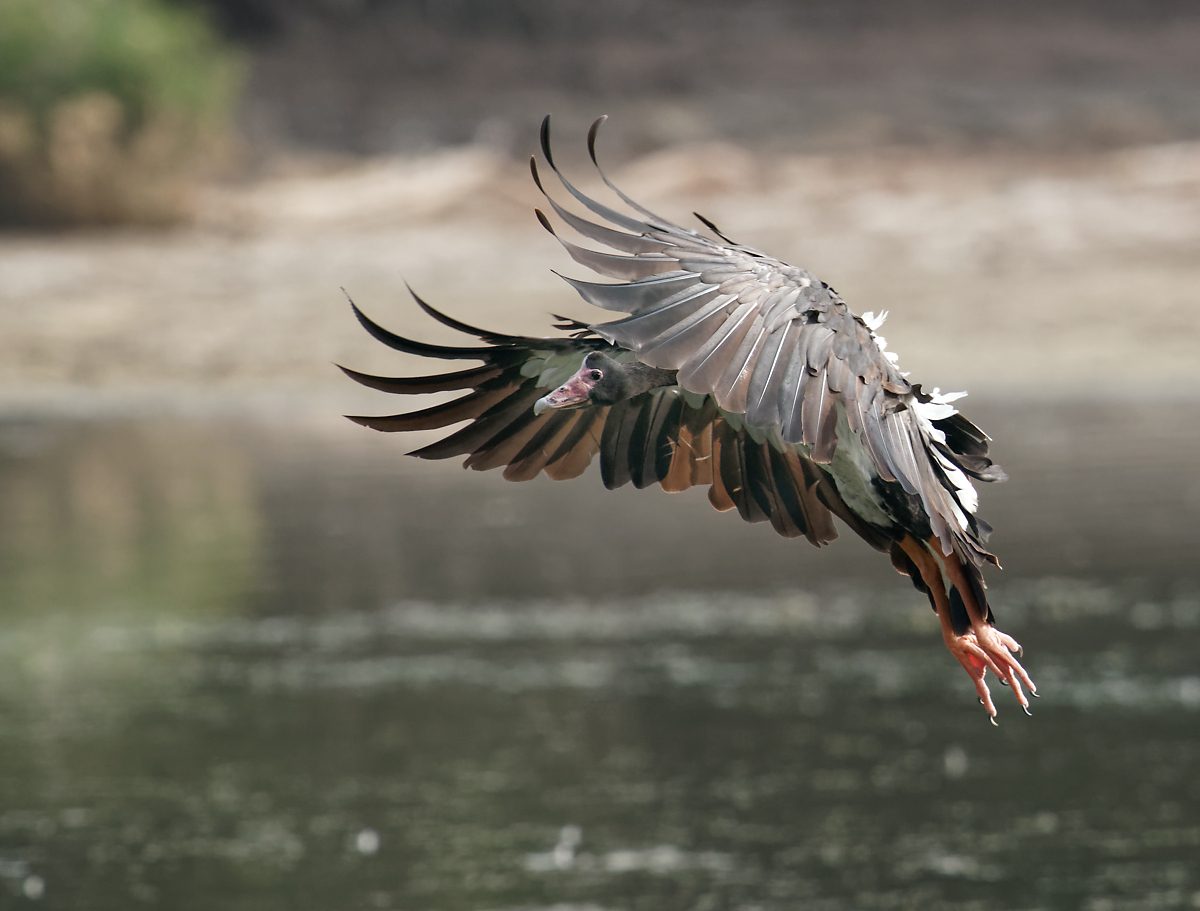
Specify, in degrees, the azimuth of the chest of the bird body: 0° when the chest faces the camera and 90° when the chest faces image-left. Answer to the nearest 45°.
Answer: approximately 90°
